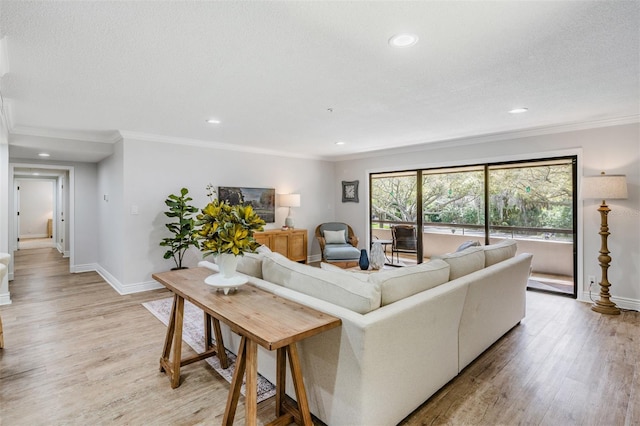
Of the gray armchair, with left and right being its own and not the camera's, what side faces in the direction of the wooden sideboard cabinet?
right

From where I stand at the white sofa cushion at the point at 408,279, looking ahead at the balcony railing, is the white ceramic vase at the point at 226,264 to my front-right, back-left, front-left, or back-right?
back-left

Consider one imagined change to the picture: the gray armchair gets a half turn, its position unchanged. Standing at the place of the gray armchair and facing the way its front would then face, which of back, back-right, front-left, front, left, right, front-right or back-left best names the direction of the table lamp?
left

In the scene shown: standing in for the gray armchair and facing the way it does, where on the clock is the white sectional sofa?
The white sectional sofa is roughly at 12 o'clock from the gray armchair.

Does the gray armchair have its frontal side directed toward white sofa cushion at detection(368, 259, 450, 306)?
yes

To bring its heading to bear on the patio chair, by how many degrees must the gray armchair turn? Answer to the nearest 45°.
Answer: approximately 90° to its left

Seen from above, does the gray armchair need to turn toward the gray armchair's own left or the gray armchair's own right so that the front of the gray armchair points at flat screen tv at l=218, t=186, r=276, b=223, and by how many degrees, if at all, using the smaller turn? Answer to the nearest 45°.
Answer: approximately 90° to the gray armchair's own right

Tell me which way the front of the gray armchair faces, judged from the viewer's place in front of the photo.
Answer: facing the viewer

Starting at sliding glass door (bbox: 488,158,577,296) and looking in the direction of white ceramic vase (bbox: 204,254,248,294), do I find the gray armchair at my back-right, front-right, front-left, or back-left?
front-right

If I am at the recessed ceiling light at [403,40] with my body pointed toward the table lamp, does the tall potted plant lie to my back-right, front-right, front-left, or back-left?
front-left

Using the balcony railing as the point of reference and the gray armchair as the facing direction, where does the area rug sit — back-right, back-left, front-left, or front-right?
front-left

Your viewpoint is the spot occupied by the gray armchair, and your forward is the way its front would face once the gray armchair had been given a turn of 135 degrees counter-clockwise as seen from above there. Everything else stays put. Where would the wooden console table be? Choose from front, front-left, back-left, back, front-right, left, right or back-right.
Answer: back-right

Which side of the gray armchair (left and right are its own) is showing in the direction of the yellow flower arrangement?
front

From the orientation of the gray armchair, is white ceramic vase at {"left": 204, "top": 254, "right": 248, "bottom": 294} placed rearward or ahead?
ahead

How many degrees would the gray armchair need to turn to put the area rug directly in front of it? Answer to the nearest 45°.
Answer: approximately 45° to its right

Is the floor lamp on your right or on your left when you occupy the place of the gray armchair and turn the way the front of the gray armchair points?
on your left
